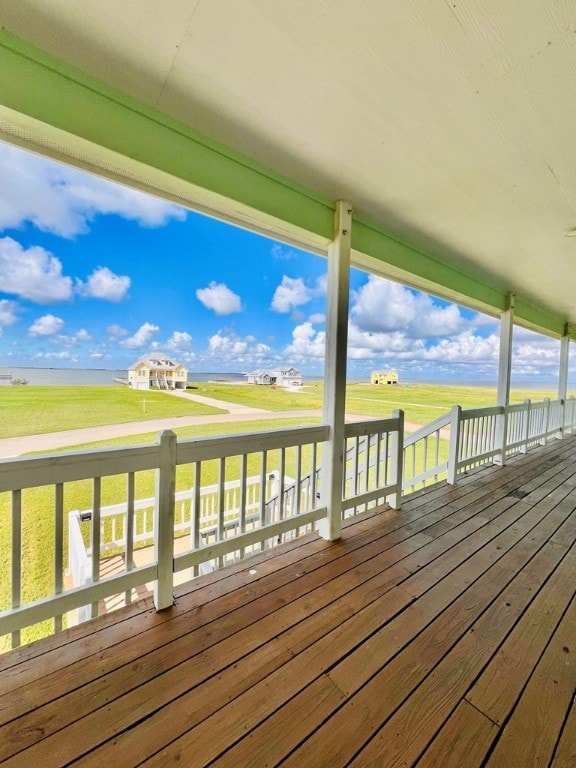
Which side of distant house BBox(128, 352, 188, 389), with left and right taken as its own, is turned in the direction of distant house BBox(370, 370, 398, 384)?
left

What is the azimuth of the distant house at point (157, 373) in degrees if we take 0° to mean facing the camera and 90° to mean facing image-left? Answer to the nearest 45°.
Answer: approximately 0°
